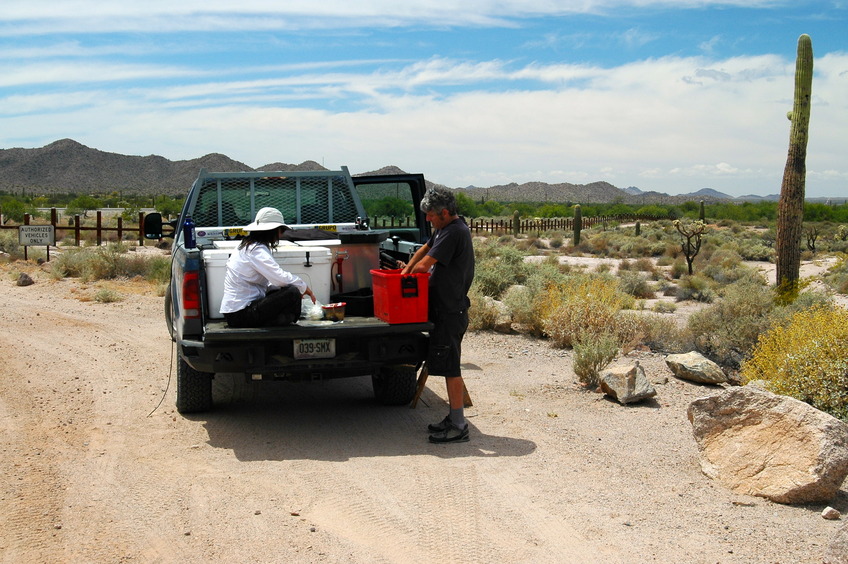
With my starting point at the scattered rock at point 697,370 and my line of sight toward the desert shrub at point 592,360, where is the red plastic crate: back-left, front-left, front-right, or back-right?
front-left

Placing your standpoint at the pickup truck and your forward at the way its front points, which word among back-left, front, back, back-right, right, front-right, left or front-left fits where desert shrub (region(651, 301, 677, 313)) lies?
front-right

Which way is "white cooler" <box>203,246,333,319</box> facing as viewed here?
toward the camera

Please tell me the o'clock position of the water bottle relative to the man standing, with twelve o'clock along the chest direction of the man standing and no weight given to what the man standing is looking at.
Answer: The water bottle is roughly at 1 o'clock from the man standing.

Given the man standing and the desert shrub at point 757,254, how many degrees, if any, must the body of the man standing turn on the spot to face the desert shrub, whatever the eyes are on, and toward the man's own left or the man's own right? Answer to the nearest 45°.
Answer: approximately 135° to the man's own right

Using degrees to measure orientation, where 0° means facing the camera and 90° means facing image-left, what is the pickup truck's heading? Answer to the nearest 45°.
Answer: approximately 180°

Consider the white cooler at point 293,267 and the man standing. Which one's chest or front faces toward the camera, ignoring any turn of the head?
the white cooler

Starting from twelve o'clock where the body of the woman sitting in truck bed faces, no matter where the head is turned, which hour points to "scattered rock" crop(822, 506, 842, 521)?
The scattered rock is roughly at 1 o'clock from the woman sitting in truck bed.

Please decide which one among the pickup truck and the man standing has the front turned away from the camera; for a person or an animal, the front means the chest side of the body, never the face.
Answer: the pickup truck

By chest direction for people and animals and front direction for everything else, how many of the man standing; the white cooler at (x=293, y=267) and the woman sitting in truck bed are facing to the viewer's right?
1

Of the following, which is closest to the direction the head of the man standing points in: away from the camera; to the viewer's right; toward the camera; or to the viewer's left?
to the viewer's left

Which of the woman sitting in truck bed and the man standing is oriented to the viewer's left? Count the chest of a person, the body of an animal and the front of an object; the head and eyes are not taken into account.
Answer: the man standing

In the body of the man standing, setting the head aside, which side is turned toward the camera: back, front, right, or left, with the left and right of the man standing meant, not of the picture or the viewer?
left

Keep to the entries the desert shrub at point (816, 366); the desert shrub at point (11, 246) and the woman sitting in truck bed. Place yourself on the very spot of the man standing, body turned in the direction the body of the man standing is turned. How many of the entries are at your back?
1

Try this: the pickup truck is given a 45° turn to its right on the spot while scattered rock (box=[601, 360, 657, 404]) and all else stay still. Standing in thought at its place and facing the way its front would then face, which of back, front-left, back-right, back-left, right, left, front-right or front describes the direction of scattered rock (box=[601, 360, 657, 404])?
front-right

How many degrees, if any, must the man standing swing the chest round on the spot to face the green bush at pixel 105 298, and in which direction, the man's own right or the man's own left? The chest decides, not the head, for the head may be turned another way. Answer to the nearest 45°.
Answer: approximately 45° to the man's own right

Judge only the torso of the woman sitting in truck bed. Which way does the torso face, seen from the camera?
to the viewer's right
